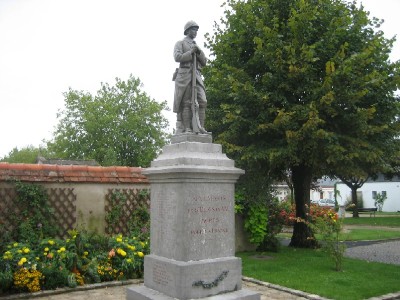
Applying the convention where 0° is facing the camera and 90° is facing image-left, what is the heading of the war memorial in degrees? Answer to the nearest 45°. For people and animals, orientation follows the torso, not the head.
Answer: approximately 315°

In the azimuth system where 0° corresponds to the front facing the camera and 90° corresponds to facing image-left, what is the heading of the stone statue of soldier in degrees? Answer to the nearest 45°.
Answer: approximately 315°

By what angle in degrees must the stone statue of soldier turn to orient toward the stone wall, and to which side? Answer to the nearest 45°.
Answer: approximately 180°

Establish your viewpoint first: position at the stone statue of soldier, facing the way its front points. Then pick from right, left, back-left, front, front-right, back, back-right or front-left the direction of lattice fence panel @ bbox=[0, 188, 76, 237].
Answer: back

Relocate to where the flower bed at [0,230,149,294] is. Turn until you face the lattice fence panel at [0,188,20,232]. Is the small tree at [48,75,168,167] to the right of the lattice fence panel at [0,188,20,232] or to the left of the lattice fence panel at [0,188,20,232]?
right

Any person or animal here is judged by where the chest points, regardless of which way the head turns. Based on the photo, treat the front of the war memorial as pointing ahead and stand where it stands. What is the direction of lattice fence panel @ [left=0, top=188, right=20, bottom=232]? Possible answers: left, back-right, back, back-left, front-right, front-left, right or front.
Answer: back

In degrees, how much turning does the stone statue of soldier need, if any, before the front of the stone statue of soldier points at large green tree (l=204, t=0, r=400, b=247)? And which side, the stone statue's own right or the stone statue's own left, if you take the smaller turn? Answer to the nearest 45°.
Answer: approximately 90° to the stone statue's own left

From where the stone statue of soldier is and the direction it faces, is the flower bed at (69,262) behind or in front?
behind
